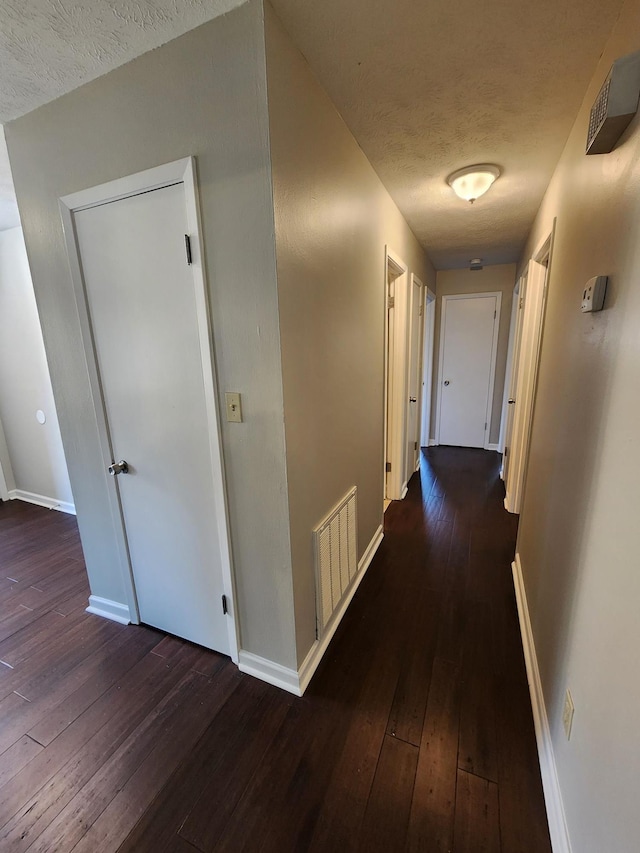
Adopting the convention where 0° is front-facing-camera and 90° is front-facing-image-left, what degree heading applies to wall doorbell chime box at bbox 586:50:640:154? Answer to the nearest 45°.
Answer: approximately 90°

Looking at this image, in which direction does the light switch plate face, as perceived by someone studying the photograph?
facing the viewer and to the left of the viewer

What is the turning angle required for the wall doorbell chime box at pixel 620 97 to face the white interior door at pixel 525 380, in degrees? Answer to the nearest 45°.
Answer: approximately 90° to its right

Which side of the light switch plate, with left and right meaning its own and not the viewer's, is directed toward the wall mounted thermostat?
left

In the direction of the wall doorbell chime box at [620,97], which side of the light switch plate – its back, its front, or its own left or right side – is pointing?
left

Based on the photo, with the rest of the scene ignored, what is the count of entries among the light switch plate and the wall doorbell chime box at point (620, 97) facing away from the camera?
0

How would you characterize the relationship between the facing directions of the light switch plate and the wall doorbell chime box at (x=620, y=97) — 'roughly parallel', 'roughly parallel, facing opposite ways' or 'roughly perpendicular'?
roughly perpendicular

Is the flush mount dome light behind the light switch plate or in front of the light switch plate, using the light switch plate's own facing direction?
behind
